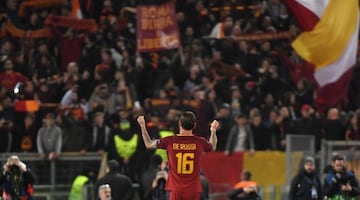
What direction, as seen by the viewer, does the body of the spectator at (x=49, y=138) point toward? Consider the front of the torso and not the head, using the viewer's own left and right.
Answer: facing the viewer

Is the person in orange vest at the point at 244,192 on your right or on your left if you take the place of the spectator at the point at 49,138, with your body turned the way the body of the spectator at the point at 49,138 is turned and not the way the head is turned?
on your left

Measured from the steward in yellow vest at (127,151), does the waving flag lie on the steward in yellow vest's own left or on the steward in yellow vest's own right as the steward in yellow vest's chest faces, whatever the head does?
on the steward in yellow vest's own left

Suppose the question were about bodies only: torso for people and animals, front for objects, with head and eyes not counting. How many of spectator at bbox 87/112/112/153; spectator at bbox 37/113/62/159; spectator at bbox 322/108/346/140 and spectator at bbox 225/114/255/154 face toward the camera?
4

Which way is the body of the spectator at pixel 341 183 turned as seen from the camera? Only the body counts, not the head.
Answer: toward the camera

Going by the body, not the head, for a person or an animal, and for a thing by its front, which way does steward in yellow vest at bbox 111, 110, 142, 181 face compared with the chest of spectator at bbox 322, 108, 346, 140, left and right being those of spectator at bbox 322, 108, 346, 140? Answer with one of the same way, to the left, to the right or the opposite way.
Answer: the same way

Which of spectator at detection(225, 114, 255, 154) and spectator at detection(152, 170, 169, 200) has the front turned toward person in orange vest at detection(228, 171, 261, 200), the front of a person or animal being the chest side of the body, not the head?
spectator at detection(225, 114, 255, 154)

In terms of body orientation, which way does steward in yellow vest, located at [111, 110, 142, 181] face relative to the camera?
toward the camera

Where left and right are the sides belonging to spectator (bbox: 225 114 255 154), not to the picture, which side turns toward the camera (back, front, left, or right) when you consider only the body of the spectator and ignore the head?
front

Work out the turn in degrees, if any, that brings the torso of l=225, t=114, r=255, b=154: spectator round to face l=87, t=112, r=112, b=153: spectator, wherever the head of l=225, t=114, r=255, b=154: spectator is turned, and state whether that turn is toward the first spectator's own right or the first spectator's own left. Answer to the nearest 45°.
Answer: approximately 90° to the first spectator's own right
